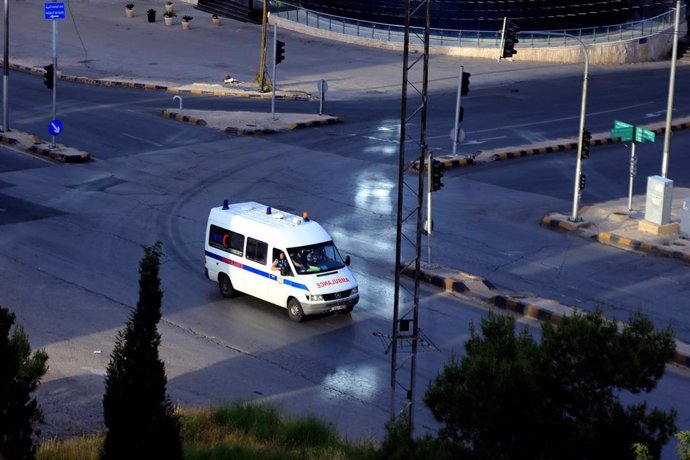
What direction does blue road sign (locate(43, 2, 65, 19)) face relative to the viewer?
toward the camera

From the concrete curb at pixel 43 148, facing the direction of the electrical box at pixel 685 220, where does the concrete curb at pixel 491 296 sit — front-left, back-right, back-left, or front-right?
front-right

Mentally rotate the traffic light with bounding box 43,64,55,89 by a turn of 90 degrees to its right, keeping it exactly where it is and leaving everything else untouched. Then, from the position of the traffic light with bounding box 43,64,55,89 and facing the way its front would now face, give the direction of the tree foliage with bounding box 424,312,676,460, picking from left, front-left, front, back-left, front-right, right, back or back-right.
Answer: back

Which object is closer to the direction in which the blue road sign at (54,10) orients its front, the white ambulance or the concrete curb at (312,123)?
the white ambulance

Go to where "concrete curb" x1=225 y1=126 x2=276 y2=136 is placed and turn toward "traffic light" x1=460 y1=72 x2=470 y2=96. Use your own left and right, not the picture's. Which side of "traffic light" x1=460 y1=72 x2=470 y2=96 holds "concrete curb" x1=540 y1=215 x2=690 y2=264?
right

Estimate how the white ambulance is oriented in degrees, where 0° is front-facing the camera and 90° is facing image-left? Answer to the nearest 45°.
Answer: approximately 315°

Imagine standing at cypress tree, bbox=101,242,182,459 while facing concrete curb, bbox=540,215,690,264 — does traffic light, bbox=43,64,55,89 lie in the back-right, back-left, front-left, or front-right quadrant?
front-left

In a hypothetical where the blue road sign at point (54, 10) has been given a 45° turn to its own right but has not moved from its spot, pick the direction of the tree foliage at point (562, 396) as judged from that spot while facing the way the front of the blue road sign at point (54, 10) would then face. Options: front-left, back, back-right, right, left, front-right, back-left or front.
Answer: front-left
